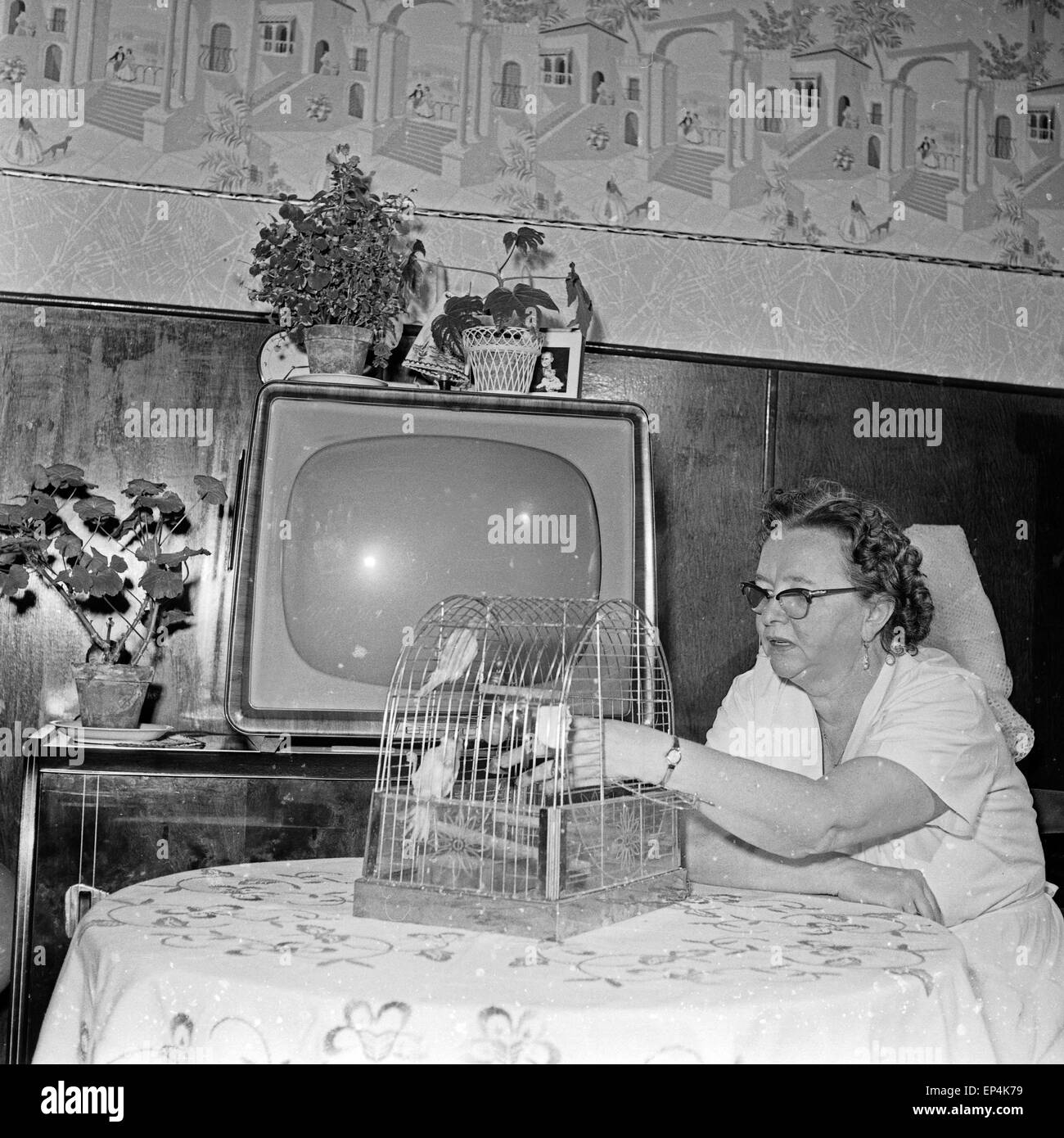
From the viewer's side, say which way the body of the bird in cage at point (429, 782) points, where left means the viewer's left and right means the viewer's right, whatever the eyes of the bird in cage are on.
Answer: facing to the right of the viewer

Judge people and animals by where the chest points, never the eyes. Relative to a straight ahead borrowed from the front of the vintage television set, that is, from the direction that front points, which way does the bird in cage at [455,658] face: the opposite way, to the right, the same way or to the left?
to the left

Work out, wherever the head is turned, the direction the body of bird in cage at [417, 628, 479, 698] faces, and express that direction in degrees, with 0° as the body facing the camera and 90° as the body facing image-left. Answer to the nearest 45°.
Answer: approximately 270°

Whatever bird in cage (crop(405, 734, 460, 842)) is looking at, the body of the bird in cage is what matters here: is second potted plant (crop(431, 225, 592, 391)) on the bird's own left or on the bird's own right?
on the bird's own left

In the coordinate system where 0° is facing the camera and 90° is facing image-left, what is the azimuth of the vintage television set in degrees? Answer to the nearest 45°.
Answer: approximately 0°

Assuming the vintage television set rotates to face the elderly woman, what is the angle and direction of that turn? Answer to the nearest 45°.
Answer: approximately 45° to its left

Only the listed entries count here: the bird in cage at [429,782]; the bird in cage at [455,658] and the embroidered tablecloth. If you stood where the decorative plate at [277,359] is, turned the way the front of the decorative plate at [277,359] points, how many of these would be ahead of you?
3

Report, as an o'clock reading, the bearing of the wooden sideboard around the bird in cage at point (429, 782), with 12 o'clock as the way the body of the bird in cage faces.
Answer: The wooden sideboard is roughly at 8 o'clock from the bird in cage.

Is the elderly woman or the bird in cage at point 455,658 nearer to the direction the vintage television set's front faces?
the bird in cage

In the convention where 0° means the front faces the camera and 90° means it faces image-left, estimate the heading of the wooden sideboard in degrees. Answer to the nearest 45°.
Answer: approximately 0°
